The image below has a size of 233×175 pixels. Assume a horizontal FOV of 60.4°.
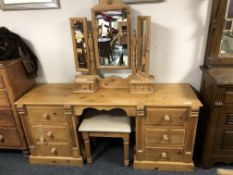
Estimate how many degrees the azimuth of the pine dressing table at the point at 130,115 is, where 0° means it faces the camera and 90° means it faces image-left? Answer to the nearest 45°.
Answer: approximately 0°

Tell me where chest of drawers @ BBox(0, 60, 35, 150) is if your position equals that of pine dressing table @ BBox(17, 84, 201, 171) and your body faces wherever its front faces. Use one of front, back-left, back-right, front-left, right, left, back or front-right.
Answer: right

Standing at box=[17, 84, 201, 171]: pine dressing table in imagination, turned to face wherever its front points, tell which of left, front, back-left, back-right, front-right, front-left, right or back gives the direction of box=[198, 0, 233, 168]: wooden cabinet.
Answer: left

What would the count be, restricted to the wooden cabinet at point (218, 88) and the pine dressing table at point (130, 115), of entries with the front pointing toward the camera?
2

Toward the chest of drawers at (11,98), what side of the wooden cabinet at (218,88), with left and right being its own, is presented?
right

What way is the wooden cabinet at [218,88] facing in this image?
toward the camera

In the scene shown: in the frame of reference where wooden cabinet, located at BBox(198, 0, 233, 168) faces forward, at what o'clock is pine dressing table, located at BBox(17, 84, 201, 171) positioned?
The pine dressing table is roughly at 2 o'clock from the wooden cabinet.
